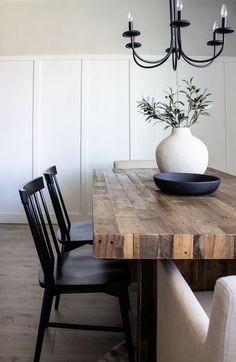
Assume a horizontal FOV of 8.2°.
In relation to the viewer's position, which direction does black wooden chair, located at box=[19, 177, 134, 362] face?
facing to the right of the viewer
